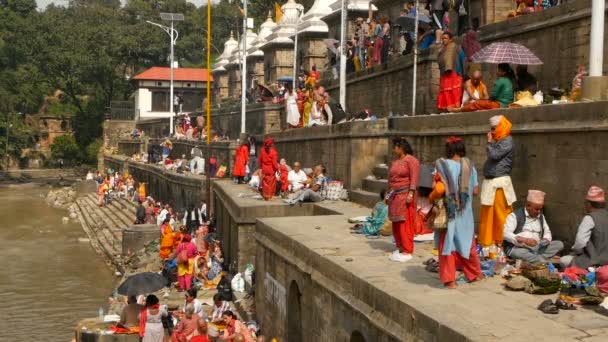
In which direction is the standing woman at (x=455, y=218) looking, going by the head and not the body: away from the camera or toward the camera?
away from the camera

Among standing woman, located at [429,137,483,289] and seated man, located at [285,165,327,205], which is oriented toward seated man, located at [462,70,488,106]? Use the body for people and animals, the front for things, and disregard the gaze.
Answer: the standing woman

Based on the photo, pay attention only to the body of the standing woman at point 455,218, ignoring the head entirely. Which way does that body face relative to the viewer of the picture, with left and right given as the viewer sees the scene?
facing away from the viewer

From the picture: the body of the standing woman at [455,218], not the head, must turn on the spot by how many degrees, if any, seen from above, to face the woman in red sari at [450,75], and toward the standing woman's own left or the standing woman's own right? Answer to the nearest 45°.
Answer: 0° — they already face them

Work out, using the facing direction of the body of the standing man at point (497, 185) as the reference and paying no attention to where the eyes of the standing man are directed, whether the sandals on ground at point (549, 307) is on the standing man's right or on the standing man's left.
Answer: on the standing man's left

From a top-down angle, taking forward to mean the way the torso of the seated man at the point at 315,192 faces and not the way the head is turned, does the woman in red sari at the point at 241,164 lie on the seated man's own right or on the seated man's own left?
on the seated man's own right

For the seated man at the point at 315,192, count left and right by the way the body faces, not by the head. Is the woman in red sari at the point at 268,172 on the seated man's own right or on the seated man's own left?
on the seated man's own right

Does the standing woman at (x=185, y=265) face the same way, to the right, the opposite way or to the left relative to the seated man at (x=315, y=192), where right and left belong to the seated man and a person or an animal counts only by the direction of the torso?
to the right
